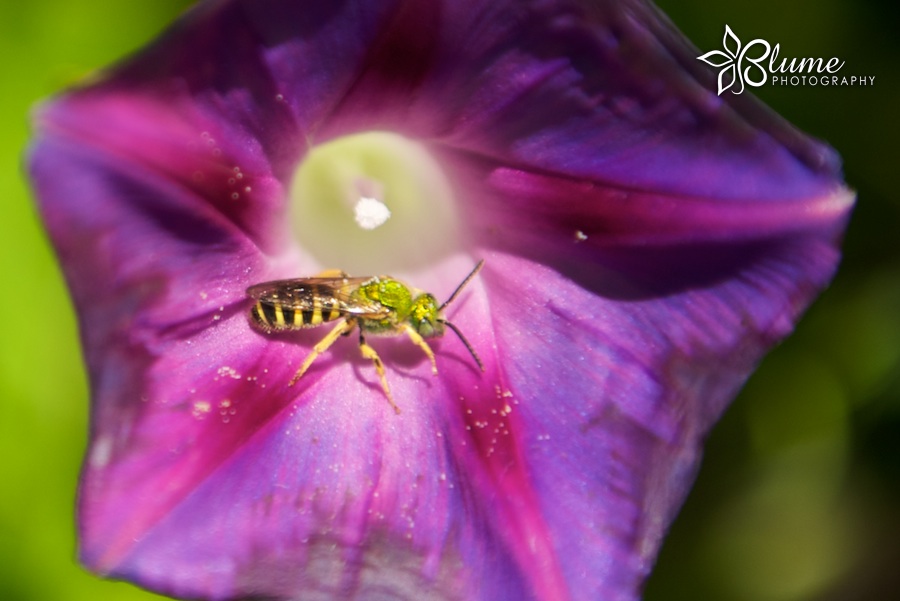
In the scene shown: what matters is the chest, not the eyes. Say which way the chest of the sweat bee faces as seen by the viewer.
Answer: to the viewer's right
